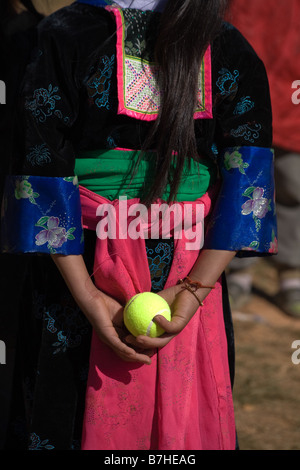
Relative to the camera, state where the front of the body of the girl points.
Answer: away from the camera
